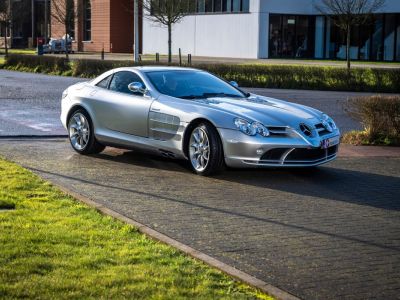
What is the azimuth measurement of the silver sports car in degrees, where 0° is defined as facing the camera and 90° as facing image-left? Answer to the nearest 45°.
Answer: approximately 315°

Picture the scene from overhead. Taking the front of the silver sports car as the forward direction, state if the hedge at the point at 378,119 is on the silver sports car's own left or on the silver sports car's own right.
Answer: on the silver sports car's own left

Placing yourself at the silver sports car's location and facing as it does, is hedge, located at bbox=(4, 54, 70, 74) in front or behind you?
behind

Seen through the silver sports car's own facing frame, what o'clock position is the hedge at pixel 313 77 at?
The hedge is roughly at 8 o'clock from the silver sports car.
